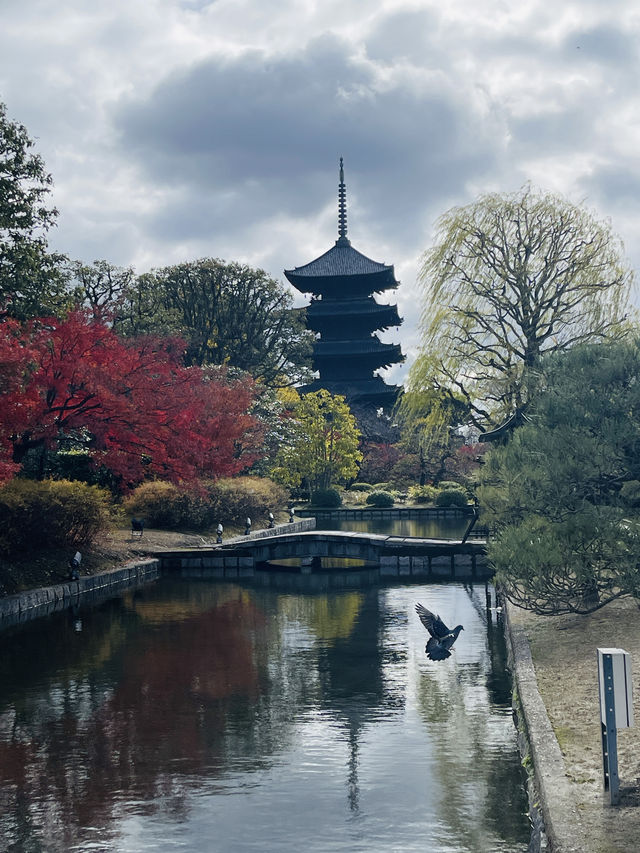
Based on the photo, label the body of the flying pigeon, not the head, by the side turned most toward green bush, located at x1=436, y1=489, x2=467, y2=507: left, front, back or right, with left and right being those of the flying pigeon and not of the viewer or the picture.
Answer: left

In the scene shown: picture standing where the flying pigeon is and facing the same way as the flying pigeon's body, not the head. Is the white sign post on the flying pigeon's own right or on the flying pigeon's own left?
on the flying pigeon's own right

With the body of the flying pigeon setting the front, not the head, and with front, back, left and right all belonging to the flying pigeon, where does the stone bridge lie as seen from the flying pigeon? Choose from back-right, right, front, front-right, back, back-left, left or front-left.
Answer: left

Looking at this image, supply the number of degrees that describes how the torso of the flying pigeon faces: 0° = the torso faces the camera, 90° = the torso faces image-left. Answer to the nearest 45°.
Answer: approximately 270°

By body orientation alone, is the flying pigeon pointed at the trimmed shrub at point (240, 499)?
no

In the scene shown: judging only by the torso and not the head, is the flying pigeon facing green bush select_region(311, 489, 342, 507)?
no

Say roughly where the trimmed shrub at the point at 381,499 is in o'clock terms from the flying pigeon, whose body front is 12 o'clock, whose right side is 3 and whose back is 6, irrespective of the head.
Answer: The trimmed shrub is roughly at 9 o'clock from the flying pigeon.

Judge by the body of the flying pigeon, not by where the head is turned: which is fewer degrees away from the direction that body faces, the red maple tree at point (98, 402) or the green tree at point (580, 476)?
the green tree

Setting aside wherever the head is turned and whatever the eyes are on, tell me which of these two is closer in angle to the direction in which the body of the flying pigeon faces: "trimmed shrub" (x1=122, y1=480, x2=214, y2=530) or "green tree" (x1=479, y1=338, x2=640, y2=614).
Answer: the green tree

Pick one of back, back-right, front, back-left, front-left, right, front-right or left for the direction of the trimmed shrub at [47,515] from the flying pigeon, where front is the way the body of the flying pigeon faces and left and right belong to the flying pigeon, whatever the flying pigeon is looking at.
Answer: back-left
